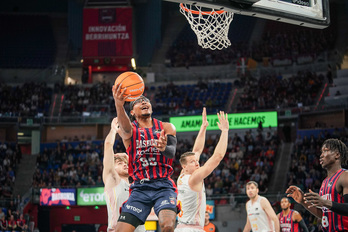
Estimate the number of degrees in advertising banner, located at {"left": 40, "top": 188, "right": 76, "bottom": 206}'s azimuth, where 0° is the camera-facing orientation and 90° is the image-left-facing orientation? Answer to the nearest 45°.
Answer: approximately 0°

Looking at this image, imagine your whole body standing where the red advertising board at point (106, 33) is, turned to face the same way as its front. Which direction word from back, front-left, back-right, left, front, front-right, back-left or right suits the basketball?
front

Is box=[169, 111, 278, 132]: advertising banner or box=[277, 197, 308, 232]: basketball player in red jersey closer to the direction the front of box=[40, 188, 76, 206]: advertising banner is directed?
the basketball player in red jersey

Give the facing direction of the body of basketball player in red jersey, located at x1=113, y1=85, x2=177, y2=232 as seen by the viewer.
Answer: toward the camera

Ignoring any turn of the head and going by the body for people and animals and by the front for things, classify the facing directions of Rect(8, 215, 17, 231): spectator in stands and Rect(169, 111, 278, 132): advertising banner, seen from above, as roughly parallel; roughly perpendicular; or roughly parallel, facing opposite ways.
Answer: roughly parallel

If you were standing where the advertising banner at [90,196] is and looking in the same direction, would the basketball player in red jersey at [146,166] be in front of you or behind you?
in front

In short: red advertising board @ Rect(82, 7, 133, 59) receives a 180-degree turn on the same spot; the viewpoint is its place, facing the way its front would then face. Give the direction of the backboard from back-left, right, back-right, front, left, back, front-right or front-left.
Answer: back

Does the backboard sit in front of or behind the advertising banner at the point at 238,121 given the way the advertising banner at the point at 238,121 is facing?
in front

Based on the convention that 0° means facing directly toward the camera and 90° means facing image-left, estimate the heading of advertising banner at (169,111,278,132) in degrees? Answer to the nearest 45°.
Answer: approximately 0°

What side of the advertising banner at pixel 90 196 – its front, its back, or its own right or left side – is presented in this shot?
front

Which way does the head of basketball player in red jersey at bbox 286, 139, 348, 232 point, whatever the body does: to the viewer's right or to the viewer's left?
to the viewer's left

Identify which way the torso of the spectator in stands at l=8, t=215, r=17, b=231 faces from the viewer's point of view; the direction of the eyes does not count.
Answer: toward the camera
